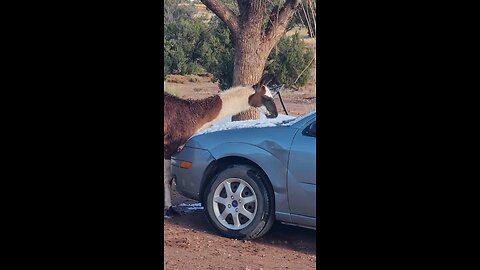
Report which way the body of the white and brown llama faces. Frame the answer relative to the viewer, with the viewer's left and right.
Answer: facing to the right of the viewer
